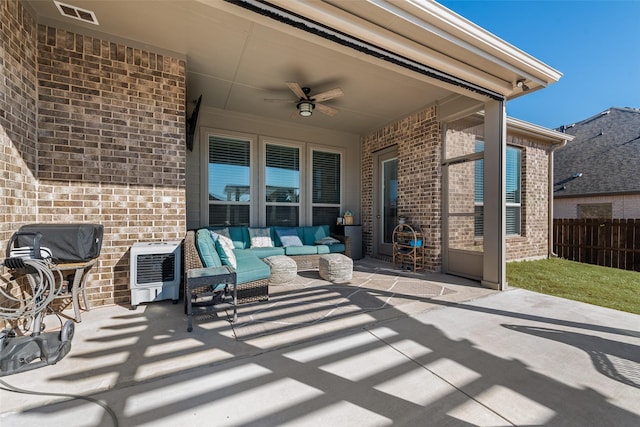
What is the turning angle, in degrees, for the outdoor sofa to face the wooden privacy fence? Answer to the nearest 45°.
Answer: approximately 90° to its left

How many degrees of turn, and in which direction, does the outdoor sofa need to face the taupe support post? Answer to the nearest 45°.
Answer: approximately 45° to its left

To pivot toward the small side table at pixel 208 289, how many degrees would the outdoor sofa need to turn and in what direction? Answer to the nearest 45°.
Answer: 0° — it already faces it

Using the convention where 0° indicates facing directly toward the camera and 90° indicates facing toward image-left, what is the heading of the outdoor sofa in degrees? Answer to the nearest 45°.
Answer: approximately 0°

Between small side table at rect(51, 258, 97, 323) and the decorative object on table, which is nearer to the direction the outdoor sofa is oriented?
the small side table

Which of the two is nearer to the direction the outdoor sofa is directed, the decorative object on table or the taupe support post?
the taupe support post
